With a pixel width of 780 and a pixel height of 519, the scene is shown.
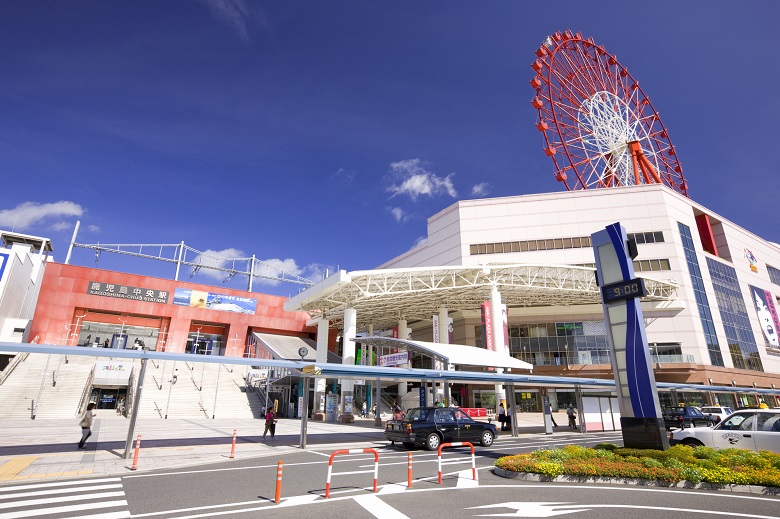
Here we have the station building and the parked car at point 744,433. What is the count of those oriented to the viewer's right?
0

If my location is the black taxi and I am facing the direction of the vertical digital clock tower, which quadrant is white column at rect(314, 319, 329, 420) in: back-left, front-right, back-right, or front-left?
back-left

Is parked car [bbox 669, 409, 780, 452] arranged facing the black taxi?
yes

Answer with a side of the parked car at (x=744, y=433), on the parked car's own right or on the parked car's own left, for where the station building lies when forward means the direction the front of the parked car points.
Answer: on the parked car's own right

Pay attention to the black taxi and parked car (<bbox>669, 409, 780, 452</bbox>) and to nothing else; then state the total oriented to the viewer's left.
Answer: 1

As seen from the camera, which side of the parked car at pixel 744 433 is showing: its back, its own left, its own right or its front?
left
